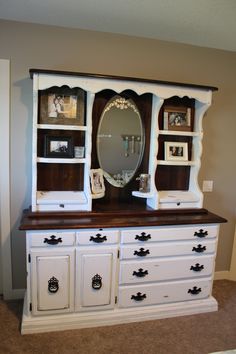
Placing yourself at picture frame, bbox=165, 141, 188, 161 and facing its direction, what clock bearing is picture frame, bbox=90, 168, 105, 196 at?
picture frame, bbox=90, 168, 105, 196 is roughly at 2 o'clock from picture frame, bbox=165, 141, 188, 161.

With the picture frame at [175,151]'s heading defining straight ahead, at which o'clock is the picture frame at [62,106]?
the picture frame at [62,106] is roughly at 2 o'clock from the picture frame at [175,151].

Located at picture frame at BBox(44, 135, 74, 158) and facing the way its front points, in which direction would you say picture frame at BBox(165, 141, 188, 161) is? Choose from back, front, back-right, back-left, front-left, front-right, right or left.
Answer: left

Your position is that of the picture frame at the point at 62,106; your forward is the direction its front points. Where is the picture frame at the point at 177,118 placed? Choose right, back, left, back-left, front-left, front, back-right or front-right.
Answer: left

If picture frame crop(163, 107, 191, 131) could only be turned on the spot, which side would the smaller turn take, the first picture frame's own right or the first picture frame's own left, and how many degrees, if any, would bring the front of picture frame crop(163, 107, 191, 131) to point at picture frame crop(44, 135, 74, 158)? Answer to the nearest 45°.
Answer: approximately 45° to the first picture frame's own right
